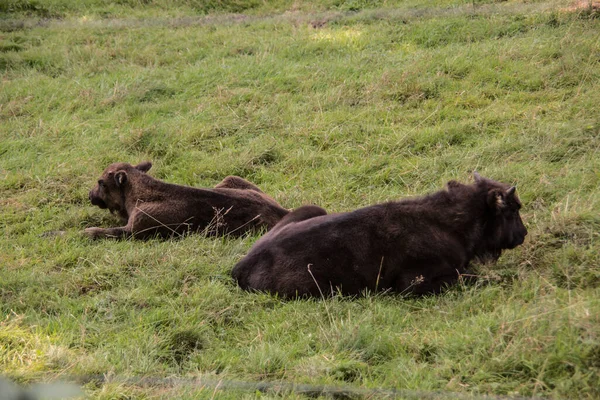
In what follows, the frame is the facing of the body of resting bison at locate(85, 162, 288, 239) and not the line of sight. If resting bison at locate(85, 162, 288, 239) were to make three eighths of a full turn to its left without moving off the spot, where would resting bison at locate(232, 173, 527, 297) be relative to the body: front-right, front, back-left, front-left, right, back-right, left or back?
front

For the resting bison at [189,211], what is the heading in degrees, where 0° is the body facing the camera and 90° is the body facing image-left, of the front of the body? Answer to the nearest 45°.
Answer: approximately 90°
